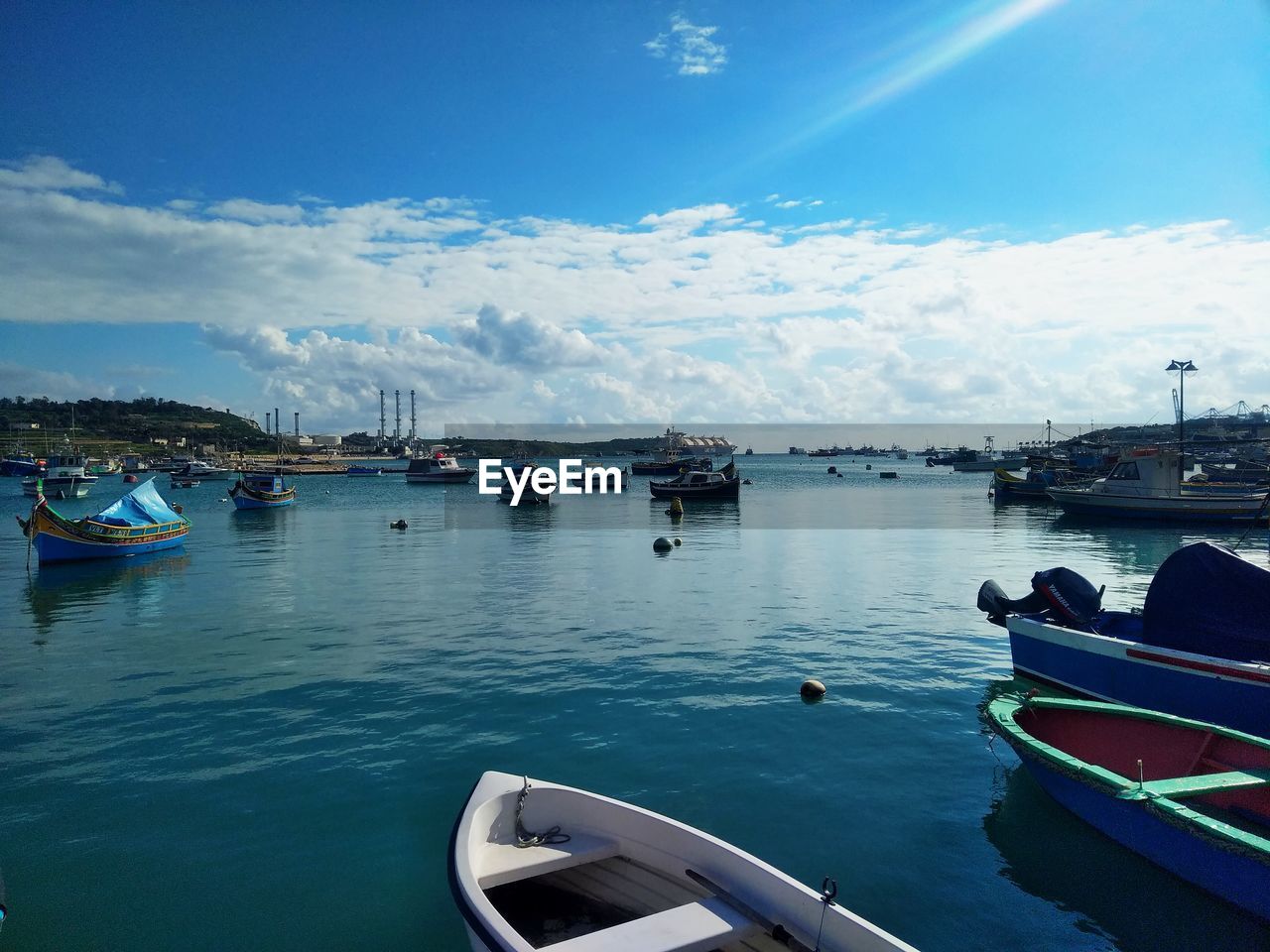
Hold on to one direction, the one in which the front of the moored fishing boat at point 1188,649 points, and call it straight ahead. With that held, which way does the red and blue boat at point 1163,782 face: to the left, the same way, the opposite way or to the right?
the opposite way

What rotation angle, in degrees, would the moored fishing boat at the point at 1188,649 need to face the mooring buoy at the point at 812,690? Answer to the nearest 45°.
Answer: approximately 135° to its right

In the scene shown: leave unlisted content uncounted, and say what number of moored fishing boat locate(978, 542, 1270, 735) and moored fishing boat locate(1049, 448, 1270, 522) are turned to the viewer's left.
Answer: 1

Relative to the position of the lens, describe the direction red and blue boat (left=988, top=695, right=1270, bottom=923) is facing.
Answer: facing away from the viewer and to the left of the viewer

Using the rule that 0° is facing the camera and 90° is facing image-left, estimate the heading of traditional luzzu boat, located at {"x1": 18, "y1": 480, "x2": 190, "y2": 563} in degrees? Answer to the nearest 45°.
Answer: approximately 45°

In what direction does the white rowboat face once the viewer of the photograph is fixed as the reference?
facing away from the viewer and to the left of the viewer

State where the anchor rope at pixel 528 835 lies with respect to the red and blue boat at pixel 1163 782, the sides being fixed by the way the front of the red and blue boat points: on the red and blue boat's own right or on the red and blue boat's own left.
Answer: on the red and blue boat's own left

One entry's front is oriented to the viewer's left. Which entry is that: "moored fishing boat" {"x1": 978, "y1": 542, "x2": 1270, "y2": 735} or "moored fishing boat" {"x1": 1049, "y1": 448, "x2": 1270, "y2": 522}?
"moored fishing boat" {"x1": 1049, "y1": 448, "x2": 1270, "y2": 522}
